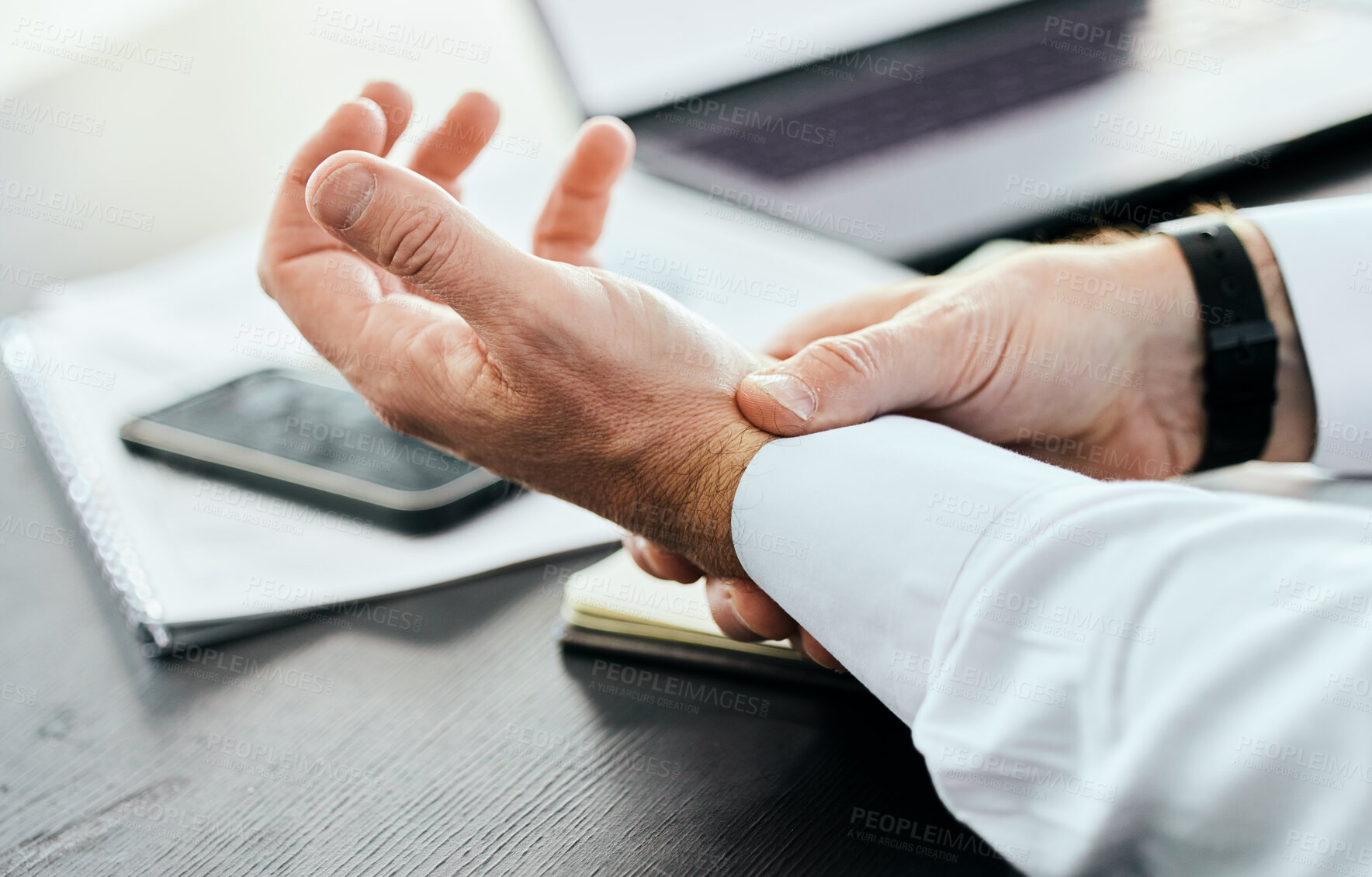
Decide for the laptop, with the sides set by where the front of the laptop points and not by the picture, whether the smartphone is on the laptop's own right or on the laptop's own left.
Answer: on the laptop's own right
